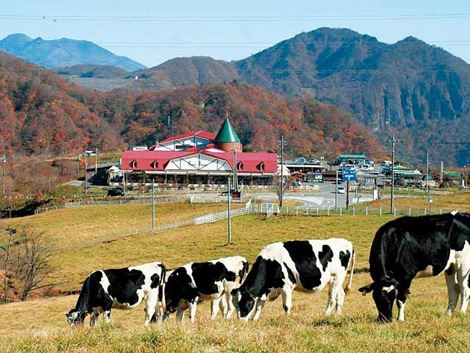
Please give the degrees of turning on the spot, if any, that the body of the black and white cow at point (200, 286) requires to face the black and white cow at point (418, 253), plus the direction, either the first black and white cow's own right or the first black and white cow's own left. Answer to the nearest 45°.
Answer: approximately 135° to the first black and white cow's own left

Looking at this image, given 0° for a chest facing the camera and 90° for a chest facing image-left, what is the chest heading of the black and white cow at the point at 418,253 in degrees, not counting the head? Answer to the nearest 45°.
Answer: approximately 45°

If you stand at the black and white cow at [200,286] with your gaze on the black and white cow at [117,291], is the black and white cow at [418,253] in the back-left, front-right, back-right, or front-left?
back-left

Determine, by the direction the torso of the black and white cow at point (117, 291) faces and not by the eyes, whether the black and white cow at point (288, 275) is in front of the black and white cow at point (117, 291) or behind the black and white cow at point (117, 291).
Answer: behind

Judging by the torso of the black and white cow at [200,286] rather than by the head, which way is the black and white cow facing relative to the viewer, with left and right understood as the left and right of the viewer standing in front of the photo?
facing to the left of the viewer

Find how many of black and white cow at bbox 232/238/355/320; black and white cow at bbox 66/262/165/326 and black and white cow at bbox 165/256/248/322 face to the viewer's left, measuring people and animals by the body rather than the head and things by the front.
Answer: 3

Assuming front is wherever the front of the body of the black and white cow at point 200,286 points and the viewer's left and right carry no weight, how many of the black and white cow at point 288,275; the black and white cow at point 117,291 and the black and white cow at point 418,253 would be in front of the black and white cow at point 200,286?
1

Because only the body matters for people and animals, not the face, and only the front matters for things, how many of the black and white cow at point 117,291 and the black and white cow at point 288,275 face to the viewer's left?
2

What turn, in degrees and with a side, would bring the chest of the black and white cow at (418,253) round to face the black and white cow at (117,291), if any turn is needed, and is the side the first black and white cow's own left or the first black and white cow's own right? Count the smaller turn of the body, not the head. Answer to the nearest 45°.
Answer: approximately 45° to the first black and white cow's own right

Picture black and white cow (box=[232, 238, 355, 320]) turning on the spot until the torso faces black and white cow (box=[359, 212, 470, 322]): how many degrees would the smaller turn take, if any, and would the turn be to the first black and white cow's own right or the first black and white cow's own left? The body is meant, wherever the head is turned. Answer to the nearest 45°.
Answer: approximately 135° to the first black and white cow's own left

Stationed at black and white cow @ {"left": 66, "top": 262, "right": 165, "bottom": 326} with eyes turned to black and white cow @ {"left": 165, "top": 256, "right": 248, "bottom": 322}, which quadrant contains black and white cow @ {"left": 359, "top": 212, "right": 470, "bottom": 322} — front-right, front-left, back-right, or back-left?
front-right

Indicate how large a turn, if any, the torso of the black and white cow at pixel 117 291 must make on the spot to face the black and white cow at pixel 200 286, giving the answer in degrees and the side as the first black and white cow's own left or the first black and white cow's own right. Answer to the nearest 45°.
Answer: approximately 180°

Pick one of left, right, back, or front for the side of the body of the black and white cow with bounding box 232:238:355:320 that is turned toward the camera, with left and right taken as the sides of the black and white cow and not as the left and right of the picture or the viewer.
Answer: left

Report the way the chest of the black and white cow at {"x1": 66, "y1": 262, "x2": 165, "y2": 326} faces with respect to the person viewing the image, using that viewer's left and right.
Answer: facing to the left of the viewer

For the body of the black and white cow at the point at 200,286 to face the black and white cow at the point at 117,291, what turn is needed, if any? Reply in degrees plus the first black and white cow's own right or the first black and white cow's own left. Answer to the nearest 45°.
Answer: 0° — it already faces it
